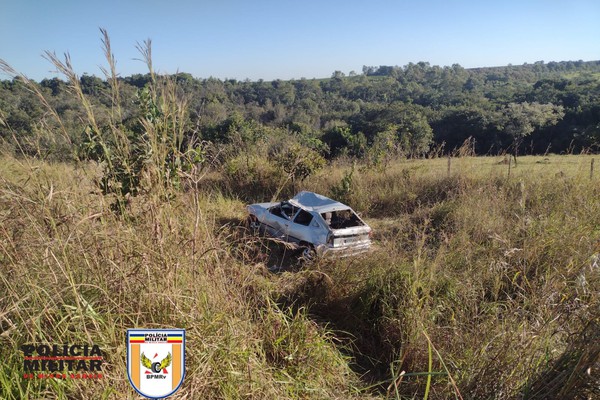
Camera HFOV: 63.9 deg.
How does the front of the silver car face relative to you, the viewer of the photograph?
facing away from the viewer and to the left of the viewer

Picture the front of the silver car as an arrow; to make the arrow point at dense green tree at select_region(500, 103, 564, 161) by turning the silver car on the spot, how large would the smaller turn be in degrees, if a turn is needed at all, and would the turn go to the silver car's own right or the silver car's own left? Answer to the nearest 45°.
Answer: approximately 90° to the silver car's own right
